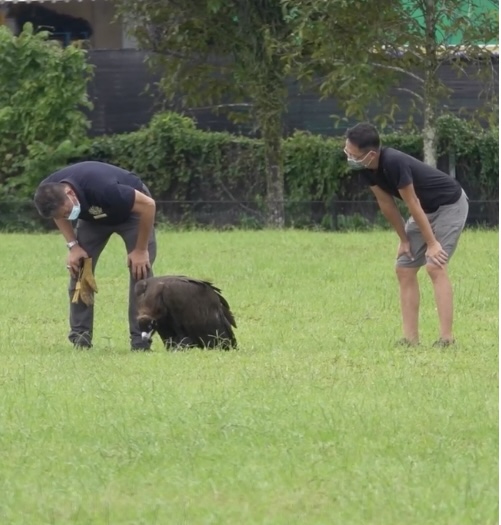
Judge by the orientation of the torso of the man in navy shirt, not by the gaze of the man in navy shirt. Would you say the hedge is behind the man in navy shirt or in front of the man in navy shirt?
behind

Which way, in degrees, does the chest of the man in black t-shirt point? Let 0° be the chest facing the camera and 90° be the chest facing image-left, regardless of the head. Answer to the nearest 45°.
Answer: approximately 45°

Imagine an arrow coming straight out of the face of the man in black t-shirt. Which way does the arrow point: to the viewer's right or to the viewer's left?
to the viewer's left

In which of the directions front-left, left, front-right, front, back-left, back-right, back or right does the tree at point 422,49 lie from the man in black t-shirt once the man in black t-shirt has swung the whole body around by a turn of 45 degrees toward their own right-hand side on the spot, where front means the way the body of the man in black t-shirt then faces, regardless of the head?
right

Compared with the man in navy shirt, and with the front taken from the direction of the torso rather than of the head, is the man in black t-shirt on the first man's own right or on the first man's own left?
on the first man's own left

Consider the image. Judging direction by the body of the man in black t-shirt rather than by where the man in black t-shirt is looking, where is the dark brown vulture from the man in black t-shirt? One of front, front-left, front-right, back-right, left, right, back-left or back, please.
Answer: front-right

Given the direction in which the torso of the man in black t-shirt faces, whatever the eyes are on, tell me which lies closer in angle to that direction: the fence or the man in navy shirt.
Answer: the man in navy shirt
